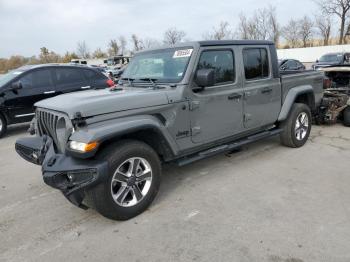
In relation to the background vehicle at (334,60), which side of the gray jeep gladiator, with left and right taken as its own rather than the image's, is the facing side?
back

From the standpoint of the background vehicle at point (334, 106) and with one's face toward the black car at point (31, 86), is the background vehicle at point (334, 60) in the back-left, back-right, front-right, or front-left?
back-right

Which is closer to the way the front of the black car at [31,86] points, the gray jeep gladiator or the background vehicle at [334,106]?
the gray jeep gladiator

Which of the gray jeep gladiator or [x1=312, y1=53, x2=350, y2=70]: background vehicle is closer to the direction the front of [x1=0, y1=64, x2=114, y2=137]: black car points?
the gray jeep gladiator

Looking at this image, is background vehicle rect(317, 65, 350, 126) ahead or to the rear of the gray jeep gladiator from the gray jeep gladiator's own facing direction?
to the rear

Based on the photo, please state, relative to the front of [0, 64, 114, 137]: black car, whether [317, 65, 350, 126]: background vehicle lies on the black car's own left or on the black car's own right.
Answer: on the black car's own left

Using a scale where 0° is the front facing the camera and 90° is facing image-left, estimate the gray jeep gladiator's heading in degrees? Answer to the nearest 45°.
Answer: approximately 45°

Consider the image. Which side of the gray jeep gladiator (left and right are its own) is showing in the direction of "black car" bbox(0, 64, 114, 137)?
right
